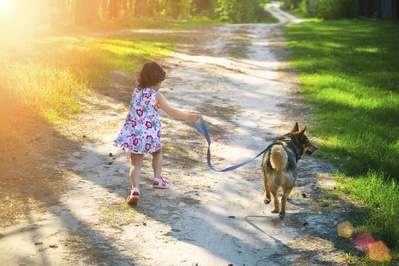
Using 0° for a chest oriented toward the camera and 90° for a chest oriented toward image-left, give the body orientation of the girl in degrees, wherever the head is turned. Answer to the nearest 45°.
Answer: approximately 225°

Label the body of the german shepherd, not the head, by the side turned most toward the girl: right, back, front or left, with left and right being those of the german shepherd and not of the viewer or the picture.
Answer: left

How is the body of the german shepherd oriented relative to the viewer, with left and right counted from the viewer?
facing away from the viewer

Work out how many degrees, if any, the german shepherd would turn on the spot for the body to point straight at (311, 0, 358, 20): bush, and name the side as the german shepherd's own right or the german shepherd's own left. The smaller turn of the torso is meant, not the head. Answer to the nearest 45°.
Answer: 0° — it already faces it

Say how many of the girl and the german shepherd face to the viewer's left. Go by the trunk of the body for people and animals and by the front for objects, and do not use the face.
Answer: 0

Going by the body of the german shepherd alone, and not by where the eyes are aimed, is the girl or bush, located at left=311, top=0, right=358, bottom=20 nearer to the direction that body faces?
the bush

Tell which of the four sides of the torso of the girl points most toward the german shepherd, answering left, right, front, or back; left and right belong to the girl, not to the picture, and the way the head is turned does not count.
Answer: right

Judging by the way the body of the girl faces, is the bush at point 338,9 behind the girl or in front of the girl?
in front
